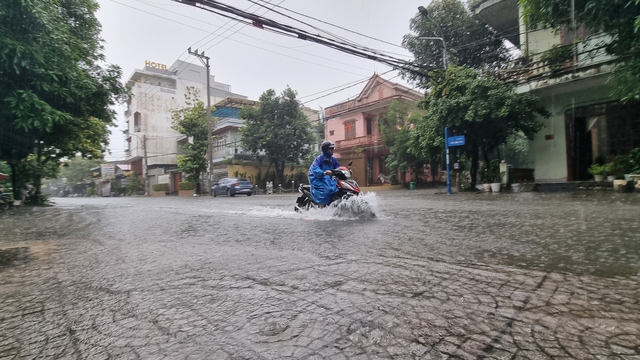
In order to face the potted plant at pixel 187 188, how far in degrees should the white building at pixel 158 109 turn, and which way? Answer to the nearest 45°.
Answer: approximately 45° to its left

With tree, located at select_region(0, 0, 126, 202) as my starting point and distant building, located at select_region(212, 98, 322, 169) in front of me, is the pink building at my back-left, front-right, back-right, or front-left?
front-right

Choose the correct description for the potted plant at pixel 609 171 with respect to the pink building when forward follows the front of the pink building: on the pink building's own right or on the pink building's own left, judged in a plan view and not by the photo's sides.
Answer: on the pink building's own left

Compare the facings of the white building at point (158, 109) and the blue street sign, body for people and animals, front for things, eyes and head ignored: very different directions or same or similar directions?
same or similar directions

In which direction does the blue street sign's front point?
toward the camera

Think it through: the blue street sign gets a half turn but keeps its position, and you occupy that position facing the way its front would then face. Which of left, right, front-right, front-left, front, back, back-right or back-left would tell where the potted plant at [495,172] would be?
front-right

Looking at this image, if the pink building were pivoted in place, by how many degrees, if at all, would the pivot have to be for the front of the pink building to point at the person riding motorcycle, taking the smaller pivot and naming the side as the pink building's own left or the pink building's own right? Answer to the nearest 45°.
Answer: approximately 45° to the pink building's own left

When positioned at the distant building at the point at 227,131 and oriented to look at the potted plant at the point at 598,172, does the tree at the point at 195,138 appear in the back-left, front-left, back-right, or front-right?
front-right

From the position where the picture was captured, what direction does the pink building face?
facing the viewer and to the left of the viewer

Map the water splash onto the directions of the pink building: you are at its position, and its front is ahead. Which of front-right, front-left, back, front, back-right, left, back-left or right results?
front-left

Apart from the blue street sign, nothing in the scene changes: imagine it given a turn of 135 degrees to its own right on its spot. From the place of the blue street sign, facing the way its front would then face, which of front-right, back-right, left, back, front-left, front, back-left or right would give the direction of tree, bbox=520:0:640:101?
back

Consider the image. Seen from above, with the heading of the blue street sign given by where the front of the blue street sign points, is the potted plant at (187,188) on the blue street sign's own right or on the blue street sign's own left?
on the blue street sign's own right

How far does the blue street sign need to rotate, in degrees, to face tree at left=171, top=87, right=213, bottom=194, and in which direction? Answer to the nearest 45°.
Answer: approximately 90° to its right

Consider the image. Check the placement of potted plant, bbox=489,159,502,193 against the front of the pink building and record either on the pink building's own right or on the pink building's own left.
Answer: on the pink building's own left

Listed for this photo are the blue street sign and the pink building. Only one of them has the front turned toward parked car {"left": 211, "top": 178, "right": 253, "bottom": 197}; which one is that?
the pink building

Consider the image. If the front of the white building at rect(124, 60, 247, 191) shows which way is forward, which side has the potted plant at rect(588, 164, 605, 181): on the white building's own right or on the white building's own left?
on the white building's own left
